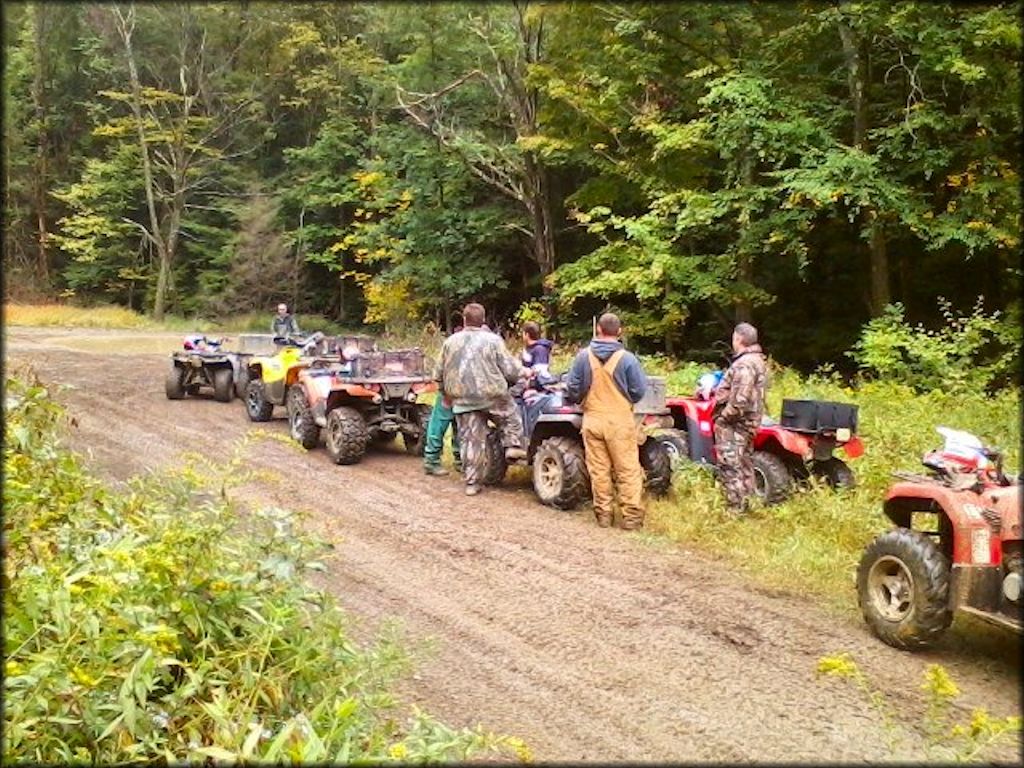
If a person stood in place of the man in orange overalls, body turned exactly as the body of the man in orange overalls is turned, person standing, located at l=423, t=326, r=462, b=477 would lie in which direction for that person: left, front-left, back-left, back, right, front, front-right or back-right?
front-left

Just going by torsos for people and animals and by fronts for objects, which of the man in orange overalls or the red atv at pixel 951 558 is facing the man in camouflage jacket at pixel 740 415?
the red atv

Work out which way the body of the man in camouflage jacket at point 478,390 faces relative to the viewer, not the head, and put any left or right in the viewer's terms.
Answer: facing away from the viewer

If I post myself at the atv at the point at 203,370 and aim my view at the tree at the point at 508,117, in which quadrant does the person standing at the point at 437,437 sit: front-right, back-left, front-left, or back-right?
back-right

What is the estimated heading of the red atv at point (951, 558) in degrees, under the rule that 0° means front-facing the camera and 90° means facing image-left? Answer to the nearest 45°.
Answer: approximately 135°

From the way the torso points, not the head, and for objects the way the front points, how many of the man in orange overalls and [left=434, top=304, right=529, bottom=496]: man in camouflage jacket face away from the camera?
2

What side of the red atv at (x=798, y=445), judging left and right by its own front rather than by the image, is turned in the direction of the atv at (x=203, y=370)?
front

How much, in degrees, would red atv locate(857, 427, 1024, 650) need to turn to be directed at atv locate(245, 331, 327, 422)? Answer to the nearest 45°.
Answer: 0° — it already faces it

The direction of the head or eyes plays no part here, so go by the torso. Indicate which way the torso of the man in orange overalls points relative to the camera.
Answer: away from the camera

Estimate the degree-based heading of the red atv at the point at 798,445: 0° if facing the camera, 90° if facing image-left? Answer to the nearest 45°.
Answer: approximately 135°

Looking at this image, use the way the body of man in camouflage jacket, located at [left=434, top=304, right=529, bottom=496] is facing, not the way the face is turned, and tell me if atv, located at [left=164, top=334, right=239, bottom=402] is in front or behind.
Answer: in front

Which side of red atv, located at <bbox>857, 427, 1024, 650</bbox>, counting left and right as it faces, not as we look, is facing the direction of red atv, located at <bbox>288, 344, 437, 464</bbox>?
front

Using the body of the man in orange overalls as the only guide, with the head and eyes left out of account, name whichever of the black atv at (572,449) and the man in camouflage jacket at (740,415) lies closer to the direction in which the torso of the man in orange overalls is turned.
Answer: the black atv

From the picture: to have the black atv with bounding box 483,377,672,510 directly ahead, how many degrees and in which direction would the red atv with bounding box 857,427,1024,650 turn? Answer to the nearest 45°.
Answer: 0° — it already faces it

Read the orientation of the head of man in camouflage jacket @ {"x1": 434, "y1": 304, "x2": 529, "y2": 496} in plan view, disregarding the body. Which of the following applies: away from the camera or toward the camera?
away from the camera

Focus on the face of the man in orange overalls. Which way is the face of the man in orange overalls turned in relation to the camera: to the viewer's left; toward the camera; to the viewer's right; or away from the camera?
away from the camera
